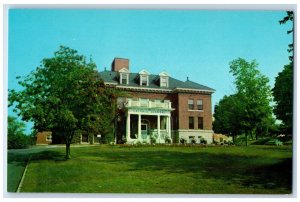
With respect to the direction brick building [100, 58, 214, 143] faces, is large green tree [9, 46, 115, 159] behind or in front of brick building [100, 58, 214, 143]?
in front

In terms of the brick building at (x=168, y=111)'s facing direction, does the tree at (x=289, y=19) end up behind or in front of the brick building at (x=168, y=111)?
in front

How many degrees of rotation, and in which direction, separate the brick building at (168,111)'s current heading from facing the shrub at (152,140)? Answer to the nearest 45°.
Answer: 0° — it already faces it

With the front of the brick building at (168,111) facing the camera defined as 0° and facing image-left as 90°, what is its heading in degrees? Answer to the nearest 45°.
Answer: approximately 0°

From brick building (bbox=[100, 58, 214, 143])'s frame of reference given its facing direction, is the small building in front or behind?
in front
